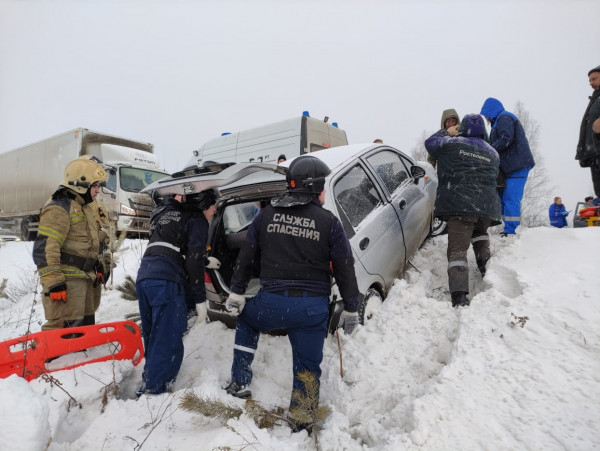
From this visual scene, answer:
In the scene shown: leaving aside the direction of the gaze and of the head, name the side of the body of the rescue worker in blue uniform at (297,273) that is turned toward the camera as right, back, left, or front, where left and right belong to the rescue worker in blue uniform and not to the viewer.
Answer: back

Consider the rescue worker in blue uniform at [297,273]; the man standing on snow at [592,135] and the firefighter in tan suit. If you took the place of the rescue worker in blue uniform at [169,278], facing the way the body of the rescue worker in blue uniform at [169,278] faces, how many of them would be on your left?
1

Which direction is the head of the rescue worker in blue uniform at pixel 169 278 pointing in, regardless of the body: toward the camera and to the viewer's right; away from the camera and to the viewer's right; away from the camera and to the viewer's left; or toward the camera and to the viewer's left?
away from the camera and to the viewer's right

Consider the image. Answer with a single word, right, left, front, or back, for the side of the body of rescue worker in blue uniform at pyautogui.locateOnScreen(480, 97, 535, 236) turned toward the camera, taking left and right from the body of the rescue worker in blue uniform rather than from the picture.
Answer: left

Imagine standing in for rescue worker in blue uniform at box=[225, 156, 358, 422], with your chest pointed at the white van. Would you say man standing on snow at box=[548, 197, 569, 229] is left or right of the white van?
right

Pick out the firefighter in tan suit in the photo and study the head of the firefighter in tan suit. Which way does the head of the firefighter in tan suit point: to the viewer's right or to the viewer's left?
to the viewer's right

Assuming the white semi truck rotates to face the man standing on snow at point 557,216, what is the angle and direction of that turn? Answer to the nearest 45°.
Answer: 0° — it already faces them

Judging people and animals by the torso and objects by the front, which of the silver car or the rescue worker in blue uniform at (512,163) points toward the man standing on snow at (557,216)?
the silver car

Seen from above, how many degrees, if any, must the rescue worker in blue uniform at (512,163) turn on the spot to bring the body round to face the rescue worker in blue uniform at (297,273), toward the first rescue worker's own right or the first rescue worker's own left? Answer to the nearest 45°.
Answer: approximately 90° to the first rescue worker's own left

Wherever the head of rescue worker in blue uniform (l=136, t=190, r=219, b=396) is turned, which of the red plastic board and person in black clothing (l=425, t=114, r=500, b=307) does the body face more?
the person in black clothing

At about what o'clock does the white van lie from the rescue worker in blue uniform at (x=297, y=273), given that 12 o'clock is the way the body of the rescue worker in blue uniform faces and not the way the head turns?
The white van is roughly at 12 o'clock from the rescue worker in blue uniform.
